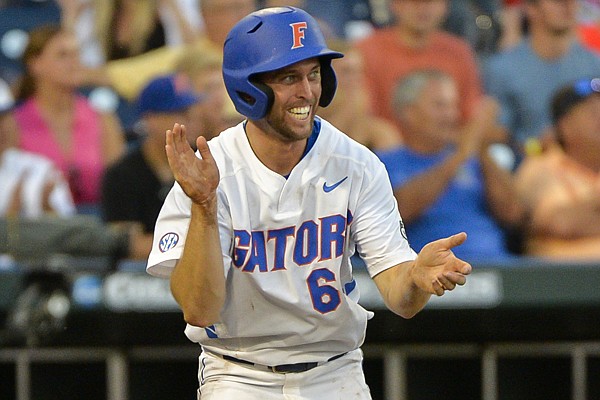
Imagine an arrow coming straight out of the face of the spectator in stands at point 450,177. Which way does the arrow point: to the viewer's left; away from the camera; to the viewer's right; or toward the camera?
toward the camera

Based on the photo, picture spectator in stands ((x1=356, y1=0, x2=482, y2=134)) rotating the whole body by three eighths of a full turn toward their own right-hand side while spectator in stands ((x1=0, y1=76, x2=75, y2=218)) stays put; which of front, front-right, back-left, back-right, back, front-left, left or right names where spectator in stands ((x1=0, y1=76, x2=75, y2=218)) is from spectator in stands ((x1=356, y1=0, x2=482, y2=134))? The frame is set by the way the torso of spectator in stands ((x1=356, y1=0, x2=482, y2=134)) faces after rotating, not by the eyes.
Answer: front-left

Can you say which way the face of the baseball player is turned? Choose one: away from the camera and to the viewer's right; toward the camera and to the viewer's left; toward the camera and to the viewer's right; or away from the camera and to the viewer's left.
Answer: toward the camera and to the viewer's right

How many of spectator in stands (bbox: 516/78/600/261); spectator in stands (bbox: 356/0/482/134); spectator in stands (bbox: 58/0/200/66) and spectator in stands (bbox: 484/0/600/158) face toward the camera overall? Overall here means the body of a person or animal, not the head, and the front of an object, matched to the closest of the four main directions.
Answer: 4

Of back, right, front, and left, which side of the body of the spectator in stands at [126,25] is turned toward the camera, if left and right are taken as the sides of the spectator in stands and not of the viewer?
front

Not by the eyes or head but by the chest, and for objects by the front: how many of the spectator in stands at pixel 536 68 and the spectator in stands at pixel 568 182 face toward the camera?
2

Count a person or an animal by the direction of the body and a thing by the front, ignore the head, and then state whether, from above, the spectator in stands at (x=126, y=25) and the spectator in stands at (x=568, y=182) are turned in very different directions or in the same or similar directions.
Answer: same or similar directions

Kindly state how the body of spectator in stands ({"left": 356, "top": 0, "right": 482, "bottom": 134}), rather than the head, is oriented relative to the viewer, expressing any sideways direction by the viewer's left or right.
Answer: facing the viewer

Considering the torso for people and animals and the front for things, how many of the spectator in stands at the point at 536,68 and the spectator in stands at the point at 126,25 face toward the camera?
2

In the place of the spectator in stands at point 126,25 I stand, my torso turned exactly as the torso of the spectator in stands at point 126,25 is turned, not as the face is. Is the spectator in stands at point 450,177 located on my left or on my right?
on my left

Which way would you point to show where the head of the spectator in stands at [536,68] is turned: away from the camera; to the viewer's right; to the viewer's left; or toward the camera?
toward the camera

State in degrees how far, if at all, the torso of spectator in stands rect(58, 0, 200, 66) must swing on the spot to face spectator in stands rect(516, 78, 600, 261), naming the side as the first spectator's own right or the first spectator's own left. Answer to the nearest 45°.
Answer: approximately 90° to the first spectator's own left

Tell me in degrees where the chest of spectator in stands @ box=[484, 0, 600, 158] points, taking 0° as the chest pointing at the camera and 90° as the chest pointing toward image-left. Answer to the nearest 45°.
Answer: approximately 0°
